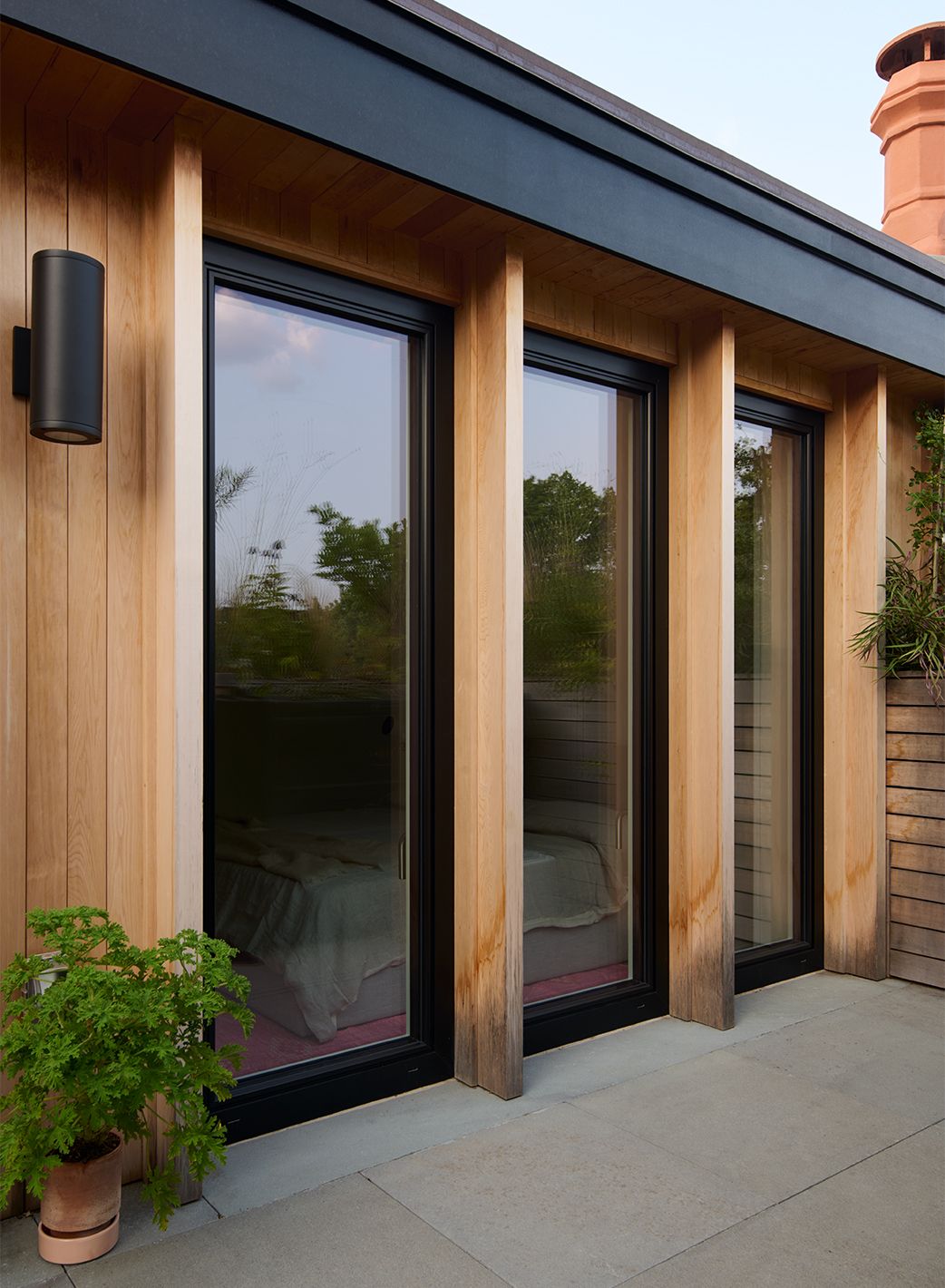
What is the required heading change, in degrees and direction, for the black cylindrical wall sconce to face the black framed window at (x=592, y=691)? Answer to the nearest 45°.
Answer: approximately 90° to its left

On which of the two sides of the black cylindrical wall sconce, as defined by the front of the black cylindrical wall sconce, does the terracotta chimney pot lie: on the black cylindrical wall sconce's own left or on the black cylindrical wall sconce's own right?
on the black cylindrical wall sconce's own left

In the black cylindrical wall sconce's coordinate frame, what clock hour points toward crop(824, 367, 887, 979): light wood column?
The light wood column is roughly at 10 o'clock from the black cylindrical wall sconce.

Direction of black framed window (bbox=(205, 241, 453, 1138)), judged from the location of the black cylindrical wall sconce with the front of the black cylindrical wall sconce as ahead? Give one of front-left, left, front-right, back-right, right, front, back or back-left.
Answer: left

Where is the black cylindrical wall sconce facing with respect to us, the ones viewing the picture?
facing the viewer and to the right of the viewer

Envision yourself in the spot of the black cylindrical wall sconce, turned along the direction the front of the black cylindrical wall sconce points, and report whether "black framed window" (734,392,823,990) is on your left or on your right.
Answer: on your left

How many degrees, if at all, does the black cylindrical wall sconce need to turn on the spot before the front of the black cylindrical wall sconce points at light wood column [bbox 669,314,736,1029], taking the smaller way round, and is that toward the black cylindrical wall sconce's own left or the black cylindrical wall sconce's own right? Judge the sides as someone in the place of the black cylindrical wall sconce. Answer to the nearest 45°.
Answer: approximately 45° to the black cylindrical wall sconce's own left
